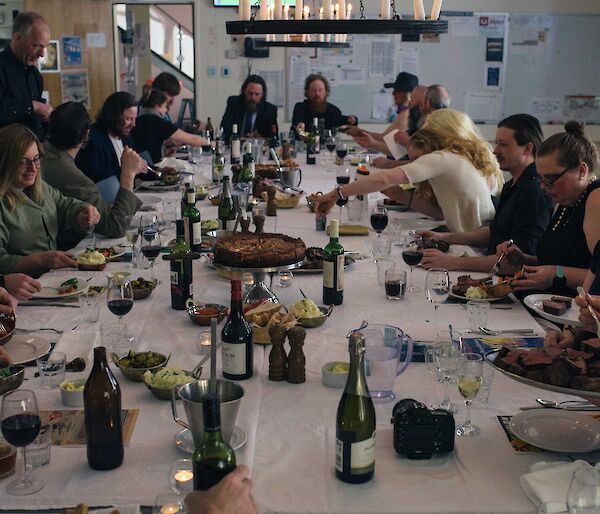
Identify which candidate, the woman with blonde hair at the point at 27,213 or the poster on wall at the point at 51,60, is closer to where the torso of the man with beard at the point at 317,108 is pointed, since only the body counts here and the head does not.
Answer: the woman with blonde hair

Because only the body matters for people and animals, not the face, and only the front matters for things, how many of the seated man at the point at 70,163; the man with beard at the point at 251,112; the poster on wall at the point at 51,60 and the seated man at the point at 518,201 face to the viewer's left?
1

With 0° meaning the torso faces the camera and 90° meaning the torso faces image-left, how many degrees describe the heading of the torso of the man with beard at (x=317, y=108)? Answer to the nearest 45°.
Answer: approximately 0°

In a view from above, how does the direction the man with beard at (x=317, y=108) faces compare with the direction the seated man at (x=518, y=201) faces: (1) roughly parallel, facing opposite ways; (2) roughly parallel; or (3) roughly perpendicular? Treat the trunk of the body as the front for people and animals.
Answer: roughly perpendicular

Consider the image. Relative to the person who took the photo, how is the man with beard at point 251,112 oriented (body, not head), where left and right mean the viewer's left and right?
facing the viewer

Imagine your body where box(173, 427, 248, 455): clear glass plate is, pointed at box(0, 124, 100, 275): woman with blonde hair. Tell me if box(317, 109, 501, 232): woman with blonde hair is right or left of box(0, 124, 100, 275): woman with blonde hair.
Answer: right

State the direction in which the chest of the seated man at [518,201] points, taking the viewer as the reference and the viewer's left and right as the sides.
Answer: facing to the left of the viewer

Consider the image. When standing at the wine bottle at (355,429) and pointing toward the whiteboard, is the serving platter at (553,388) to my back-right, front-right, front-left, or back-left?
front-right

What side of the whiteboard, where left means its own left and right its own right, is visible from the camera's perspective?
front

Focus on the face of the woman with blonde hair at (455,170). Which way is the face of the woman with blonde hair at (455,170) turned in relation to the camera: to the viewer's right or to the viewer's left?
to the viewer's left

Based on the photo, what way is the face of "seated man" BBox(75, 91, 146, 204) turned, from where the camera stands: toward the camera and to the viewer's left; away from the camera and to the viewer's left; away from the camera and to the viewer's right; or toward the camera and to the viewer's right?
toward the camera and to the viewer's right

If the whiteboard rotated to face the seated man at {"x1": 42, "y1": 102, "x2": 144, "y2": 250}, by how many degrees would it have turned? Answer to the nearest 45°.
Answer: approximately 45° to its right

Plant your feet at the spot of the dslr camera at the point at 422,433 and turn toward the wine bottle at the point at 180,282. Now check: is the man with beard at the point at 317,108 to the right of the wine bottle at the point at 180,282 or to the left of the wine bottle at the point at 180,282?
right

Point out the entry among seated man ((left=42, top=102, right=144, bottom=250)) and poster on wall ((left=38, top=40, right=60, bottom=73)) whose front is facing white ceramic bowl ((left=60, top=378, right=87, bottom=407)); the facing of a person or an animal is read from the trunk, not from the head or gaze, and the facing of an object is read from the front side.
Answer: the poster on wall

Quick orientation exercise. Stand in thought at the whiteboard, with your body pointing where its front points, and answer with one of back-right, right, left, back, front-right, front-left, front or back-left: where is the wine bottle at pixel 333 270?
front

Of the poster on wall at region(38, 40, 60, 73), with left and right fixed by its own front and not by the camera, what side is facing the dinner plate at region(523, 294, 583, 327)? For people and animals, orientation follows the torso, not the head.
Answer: front

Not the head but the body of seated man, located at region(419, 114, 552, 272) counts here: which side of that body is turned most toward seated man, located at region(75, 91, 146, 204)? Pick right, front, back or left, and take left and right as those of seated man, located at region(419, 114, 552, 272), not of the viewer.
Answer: front

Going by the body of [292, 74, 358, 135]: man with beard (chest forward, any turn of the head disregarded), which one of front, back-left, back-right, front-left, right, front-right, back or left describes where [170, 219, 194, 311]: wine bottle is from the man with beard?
front
